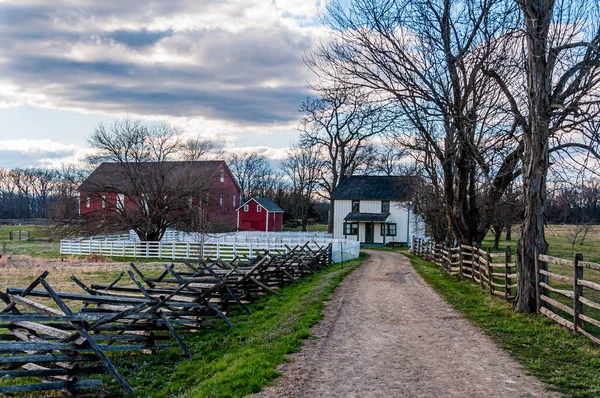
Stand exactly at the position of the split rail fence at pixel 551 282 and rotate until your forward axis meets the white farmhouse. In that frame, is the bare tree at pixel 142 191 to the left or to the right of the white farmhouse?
left

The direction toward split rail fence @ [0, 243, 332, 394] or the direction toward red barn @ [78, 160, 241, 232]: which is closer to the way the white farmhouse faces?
the split rail fence

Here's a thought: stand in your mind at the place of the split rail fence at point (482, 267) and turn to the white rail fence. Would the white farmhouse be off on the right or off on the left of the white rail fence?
right

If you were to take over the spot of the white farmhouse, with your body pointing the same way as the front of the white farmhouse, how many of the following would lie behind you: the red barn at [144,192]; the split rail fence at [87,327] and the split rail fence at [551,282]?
0

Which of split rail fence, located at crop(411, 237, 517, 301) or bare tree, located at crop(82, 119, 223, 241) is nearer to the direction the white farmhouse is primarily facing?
the split rail fence

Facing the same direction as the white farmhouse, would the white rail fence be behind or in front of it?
in front

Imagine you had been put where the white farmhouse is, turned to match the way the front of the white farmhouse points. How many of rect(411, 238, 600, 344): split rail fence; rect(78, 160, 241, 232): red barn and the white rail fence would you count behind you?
0

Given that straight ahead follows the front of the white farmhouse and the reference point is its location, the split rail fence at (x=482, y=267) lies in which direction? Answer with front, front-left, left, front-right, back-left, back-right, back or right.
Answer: front

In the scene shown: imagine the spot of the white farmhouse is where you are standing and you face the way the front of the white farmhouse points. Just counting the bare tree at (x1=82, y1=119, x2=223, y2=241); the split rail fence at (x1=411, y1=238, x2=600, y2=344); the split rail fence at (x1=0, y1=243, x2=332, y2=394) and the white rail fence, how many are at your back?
0

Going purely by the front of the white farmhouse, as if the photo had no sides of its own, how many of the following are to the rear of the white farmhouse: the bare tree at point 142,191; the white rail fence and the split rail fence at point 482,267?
0

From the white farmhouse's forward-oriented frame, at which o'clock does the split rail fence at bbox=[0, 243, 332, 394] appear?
The split rail fence is roughly at 12 o'clock from the white farmhouse.

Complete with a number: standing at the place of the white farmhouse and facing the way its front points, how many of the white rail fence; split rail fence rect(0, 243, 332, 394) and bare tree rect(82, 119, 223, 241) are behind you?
0

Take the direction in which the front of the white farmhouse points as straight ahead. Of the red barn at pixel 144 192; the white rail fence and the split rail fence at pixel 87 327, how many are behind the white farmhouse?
0

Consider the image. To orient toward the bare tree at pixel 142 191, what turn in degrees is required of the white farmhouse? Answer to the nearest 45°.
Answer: approximately 45° to its right

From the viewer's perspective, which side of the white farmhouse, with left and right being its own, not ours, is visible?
front
